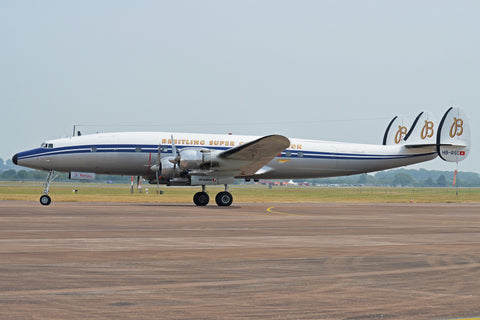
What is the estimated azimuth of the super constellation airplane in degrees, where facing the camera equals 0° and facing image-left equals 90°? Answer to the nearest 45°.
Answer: approximately 90°
